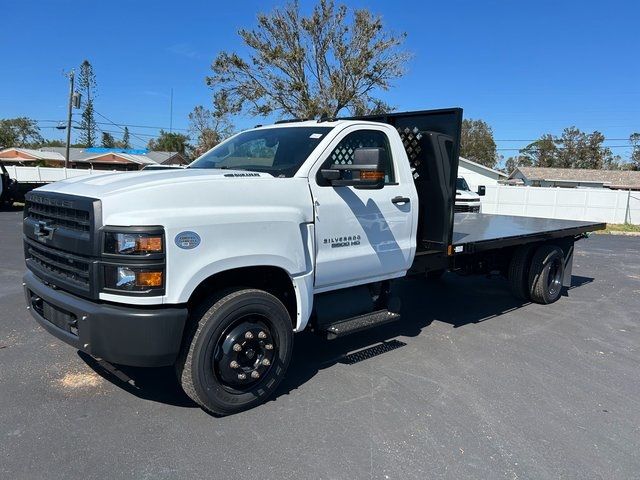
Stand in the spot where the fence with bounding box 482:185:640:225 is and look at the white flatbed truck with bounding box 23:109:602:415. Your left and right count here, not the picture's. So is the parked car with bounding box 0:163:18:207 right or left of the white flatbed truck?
right

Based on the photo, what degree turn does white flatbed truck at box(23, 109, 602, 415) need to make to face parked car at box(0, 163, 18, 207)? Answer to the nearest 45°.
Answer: approximately 90° to its right

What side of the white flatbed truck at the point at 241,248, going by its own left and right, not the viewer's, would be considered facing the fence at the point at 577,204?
back

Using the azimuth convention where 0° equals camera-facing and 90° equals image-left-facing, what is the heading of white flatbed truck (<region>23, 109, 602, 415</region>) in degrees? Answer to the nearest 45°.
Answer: approximately 45°
